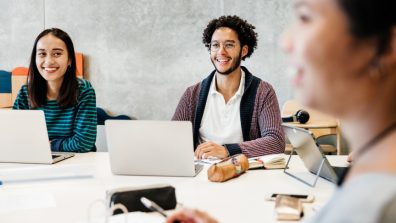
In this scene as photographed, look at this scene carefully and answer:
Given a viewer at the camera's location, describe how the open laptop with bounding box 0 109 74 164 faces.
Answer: facing away from the viewer and to the right of the viewer

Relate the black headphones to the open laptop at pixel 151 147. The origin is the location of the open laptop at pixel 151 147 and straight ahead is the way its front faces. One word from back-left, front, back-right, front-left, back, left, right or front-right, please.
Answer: front-right

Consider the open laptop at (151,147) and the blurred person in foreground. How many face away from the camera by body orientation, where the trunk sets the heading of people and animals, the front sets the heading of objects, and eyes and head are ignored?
1

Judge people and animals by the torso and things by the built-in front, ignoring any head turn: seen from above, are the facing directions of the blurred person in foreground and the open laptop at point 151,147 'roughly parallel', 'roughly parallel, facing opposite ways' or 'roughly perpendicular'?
roughly perpendicular

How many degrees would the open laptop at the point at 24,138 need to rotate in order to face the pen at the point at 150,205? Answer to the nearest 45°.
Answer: approximately 135° to its right

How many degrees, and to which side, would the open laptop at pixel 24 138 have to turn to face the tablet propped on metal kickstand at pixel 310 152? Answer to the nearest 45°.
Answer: approximately 90° to its right

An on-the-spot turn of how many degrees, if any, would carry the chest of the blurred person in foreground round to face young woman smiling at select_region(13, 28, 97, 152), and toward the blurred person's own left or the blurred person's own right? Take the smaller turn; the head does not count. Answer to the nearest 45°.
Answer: approximately 45° to the blurred person's own right

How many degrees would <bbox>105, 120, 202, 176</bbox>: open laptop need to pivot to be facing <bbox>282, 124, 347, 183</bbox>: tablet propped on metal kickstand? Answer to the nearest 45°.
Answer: approximately 90° to its right

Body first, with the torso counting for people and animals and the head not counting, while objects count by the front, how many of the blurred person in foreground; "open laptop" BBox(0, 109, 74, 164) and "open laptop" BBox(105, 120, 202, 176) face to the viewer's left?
1

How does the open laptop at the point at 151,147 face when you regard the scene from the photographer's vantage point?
facing away from the viewer

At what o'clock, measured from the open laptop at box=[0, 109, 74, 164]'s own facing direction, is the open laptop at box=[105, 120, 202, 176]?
the open laptop at box=[105, 120, 202, 176] is roughly at 3 o'clock from the open laptop at box=[0, 109, 74, 164].

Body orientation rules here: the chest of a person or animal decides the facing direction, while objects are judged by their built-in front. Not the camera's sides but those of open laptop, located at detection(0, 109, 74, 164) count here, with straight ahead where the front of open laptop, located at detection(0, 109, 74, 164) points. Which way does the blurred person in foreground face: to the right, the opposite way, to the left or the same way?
to the left

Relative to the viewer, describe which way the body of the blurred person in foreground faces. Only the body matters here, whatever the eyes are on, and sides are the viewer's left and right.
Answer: facing to the left of the viewer

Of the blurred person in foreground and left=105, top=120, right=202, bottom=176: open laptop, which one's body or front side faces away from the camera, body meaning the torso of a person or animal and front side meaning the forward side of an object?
the open laptop
